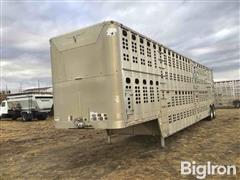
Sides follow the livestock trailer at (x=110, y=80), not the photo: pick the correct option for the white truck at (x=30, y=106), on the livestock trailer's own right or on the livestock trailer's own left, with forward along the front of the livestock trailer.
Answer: on the livestock trailer's own right

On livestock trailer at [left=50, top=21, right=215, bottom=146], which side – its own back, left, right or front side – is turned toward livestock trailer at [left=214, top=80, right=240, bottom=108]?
back

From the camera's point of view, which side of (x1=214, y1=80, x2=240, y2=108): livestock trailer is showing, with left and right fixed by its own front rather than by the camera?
left

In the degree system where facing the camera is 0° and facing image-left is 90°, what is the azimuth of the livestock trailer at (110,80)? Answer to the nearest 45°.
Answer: approximately 45°

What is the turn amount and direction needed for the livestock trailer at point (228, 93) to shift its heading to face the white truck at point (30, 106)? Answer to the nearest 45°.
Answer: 0° — it already faces it
